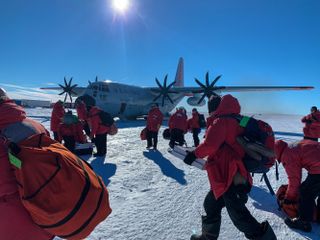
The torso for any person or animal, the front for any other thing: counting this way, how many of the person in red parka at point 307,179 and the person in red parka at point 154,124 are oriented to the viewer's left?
1

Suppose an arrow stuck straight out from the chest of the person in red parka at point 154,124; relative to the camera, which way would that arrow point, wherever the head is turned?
away from the camera

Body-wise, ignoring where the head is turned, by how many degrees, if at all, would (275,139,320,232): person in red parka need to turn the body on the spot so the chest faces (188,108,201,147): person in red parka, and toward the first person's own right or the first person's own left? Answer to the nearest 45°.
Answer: approximately 45° to the first person's own right

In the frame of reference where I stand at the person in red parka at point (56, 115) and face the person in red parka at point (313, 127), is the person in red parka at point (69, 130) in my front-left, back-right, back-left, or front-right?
front-right

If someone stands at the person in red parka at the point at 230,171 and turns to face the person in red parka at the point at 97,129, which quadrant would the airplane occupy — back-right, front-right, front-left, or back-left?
front-right

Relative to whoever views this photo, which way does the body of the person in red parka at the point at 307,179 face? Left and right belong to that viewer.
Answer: facing to the left of the viewer

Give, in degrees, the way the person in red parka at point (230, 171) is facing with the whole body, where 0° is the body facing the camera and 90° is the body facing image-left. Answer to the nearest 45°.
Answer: approximately 90°

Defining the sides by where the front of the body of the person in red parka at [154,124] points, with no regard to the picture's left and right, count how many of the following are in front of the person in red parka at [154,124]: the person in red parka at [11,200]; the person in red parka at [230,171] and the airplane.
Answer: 1

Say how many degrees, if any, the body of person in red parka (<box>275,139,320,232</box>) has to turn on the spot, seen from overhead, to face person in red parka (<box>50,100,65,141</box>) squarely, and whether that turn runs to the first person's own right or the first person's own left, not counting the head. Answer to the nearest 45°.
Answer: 0° — they already face them
